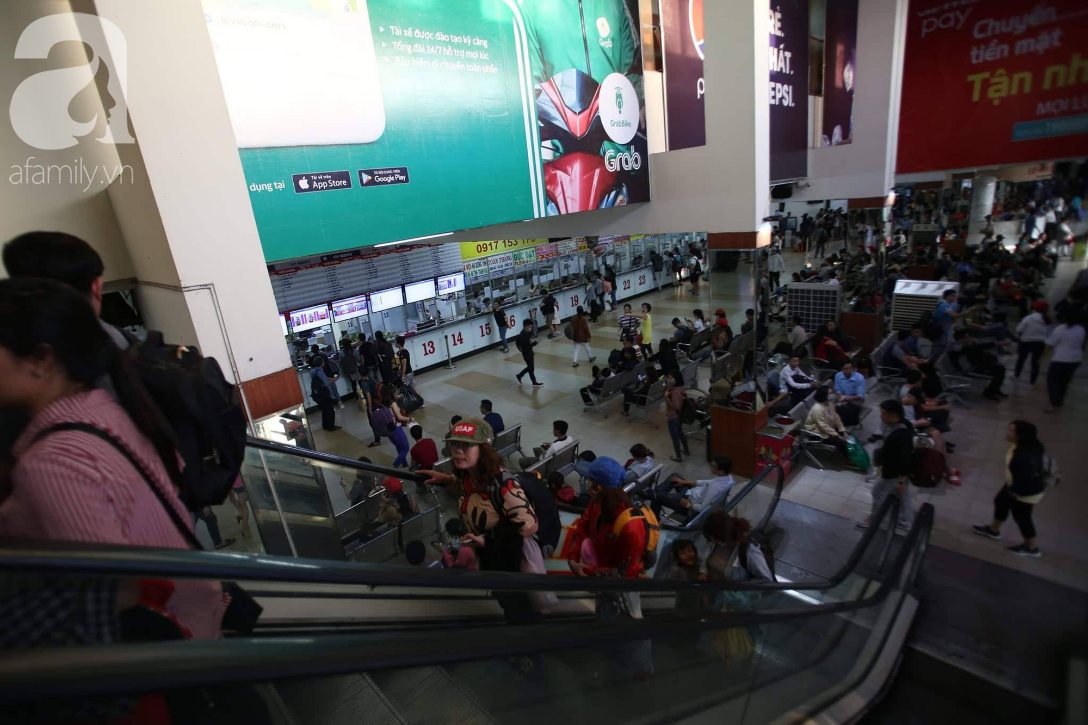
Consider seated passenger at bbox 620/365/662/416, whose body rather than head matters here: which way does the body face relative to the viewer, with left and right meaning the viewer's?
facing to the left of the viewer

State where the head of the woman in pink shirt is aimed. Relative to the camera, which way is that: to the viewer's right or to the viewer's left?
to the viewer's left

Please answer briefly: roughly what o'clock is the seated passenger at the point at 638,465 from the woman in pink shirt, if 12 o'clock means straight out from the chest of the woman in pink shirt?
The seated passenger is roughly at 5 o'clock from the woman in pink shirt.

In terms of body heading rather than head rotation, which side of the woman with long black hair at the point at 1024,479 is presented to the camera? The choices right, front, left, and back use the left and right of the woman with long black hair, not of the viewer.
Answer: left

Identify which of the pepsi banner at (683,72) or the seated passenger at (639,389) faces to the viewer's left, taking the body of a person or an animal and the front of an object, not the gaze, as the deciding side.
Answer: the seated passenger

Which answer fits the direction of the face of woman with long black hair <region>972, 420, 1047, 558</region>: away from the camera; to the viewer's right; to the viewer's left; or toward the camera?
to the viewer's left

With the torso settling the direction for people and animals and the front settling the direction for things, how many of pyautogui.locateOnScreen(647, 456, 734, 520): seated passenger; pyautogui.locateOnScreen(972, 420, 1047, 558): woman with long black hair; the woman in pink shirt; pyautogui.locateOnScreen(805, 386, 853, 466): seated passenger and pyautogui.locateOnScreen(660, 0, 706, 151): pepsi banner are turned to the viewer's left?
3

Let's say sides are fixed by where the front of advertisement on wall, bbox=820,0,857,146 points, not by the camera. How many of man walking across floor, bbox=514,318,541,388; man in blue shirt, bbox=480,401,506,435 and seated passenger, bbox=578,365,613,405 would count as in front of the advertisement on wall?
3

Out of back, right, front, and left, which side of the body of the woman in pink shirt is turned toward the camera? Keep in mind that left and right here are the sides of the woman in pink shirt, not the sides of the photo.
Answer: left

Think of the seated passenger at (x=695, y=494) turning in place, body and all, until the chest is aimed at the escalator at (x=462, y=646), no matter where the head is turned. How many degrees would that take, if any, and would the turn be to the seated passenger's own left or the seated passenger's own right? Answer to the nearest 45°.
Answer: approximately 90° to the seated passenger's own left

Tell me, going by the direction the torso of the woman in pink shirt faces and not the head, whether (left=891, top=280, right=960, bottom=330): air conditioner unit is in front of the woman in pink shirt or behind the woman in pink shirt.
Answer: behind

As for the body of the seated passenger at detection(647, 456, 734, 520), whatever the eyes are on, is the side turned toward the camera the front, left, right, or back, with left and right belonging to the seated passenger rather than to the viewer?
left
